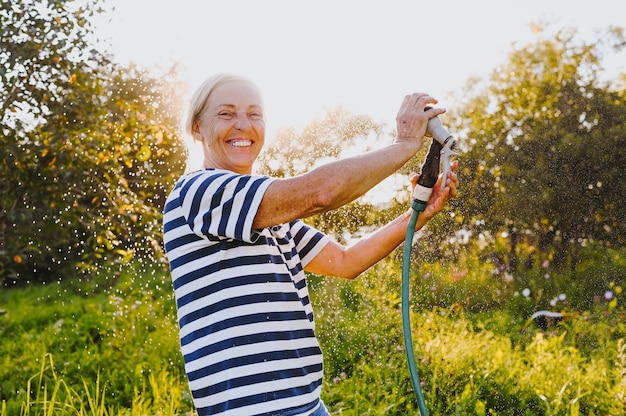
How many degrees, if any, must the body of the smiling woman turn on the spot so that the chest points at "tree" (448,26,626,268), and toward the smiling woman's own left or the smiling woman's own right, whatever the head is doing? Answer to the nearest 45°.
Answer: approximately 90° to the smiling woman's own left

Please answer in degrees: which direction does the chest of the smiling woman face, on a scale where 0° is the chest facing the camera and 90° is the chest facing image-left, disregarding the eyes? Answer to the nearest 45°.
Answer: approximately 315°

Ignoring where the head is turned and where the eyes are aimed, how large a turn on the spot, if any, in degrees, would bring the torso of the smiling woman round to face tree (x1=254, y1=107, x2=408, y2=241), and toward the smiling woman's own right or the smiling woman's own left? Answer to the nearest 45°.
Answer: approximately 135° to the smiling woman's own left

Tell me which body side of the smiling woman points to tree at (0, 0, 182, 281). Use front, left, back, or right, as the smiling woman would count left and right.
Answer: back
